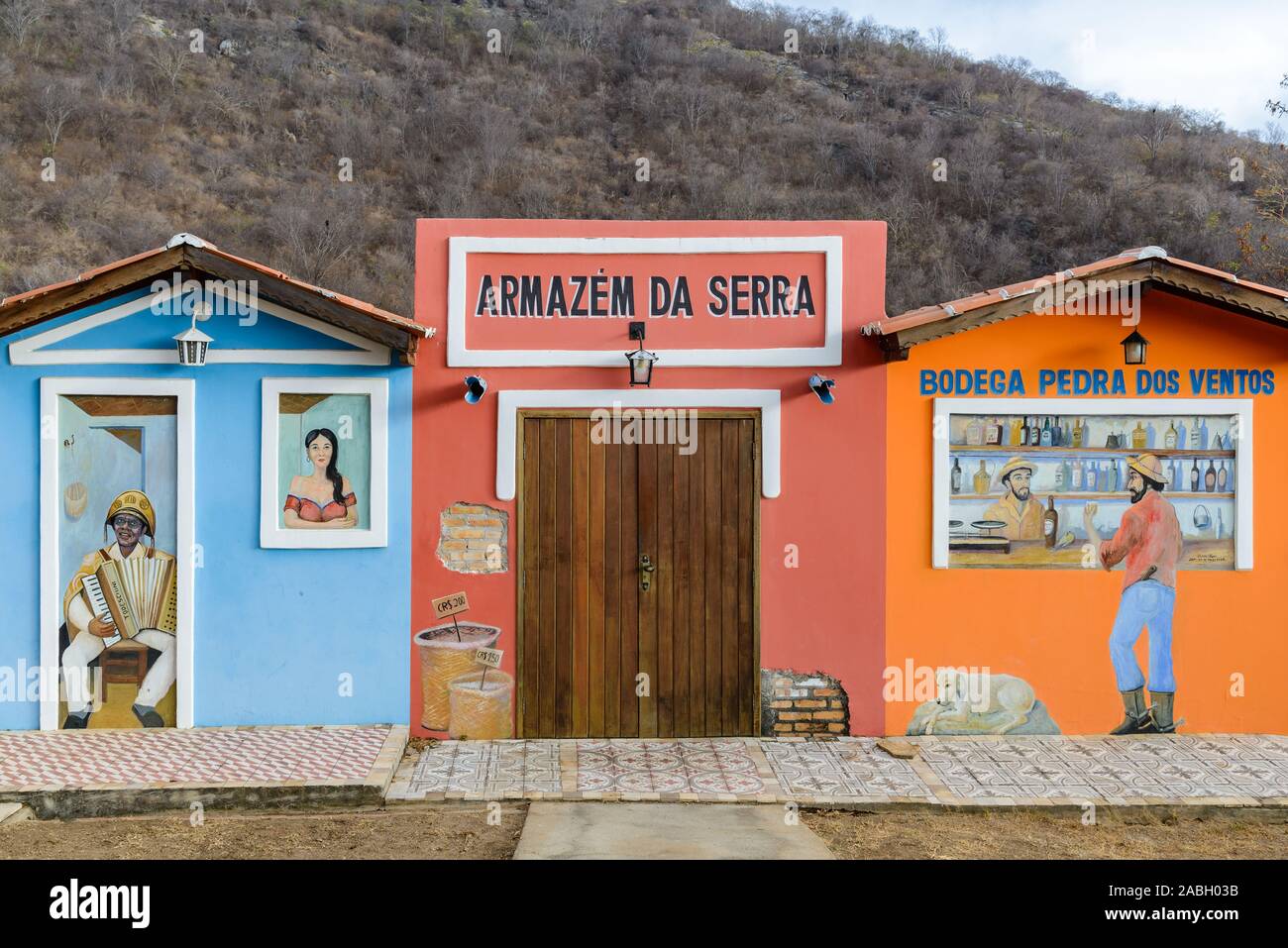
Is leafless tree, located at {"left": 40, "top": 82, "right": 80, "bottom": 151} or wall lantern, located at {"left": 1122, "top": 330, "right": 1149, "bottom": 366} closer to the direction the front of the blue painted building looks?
the wall lantern

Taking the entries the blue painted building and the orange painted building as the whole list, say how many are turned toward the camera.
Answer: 2

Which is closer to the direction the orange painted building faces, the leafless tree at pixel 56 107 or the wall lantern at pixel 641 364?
the wall lantern

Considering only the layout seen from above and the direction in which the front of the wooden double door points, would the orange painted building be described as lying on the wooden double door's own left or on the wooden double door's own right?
on the wooden double door's own left

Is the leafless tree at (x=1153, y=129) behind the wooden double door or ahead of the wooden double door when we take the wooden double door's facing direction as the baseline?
behind

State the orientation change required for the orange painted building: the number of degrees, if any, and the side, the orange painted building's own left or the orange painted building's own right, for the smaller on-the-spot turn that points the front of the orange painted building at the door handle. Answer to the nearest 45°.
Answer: approximately 90° to the orange painted building's own right

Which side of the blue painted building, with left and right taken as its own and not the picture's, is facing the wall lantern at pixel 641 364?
left

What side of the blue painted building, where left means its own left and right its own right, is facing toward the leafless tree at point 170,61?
back

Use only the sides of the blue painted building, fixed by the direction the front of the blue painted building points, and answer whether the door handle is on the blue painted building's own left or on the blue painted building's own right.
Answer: on the blue painted building's own left

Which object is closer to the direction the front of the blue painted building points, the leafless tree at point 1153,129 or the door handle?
the door handle
